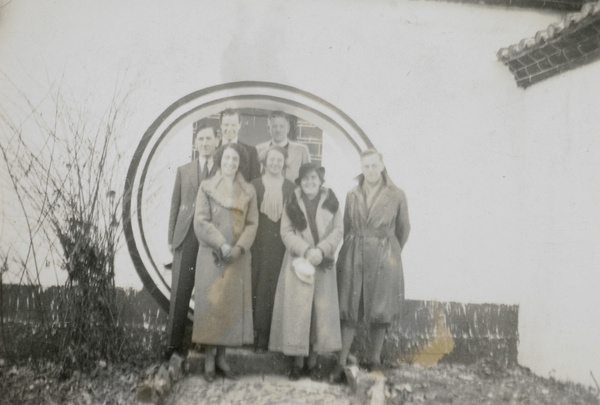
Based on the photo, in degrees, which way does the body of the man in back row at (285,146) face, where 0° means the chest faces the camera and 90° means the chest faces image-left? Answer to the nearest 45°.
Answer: approximately 0°

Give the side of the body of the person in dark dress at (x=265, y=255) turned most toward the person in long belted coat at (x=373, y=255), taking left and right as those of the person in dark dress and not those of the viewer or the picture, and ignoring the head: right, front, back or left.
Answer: left

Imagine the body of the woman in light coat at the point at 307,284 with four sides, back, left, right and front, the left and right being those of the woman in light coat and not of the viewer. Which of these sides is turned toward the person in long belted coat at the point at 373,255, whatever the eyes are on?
left
